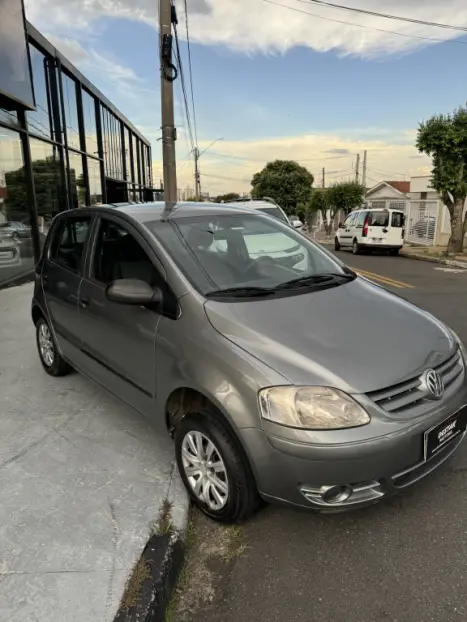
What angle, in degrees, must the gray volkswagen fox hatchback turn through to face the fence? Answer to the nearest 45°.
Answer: approximately 135° to its left

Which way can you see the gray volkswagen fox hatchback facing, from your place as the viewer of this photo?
facing the viewer and to the right of the viewer

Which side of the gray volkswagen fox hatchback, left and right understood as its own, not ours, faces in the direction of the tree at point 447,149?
left

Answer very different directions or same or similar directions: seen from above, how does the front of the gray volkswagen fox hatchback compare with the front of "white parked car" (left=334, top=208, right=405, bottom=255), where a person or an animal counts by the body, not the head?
very different directions

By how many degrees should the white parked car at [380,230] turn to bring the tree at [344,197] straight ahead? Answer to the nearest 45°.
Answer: approximately 45° to its right

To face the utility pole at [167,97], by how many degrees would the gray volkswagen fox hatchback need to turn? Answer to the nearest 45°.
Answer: approximately 135° to its left

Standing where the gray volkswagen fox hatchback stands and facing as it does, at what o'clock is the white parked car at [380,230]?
The white parked car is roughly at 8 o'clock from the gray volkswagen fox hatchback.

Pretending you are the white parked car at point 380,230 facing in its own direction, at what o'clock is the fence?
The fence is roughly at 2 o'clock from the white parked car.

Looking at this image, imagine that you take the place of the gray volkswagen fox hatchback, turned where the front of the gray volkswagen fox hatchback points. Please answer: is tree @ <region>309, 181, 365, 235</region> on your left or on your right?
on your left

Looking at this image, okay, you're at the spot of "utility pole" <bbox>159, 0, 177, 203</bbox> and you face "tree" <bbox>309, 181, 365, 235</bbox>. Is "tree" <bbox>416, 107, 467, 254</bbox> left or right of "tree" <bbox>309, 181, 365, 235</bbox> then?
right

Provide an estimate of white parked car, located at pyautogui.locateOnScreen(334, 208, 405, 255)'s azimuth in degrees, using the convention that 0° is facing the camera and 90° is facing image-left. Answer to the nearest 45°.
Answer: approximately 135°
